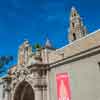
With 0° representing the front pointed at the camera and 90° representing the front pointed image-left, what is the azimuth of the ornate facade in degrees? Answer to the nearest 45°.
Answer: approximately 45°
